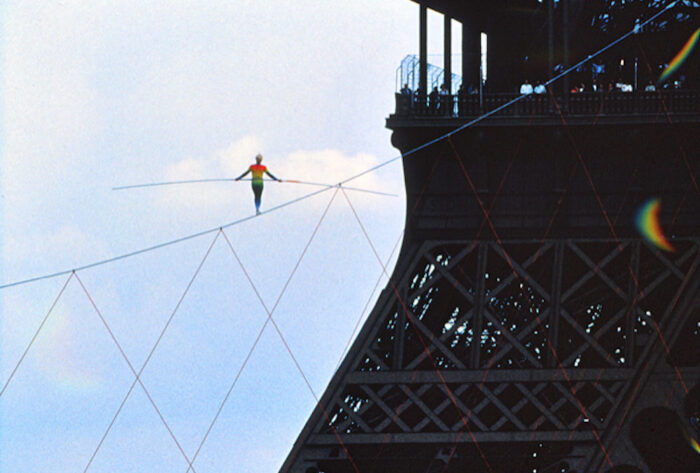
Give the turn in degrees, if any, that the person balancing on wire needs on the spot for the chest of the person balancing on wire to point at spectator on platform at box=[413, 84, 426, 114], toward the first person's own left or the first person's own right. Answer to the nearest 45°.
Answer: approximately 45° to the first person's own right

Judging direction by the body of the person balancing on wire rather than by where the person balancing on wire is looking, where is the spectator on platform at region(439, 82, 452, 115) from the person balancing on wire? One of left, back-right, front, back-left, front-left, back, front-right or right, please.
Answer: front-right

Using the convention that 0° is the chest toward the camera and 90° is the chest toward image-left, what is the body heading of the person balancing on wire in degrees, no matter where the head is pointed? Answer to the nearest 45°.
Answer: approximately 180°

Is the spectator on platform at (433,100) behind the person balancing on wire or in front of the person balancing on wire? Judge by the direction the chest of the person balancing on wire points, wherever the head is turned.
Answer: in front
